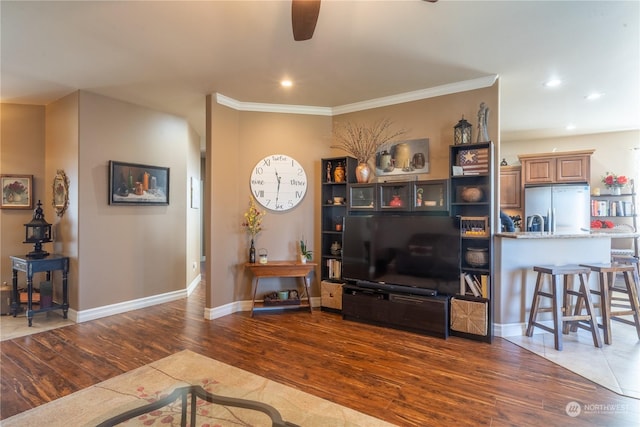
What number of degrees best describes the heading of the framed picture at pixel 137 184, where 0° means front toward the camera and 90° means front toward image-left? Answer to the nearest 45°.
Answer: approximately 315°

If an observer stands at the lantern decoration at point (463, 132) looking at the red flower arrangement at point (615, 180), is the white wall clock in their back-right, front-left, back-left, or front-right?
back-left

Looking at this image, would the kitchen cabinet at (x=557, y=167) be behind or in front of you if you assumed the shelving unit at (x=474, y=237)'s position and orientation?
behind

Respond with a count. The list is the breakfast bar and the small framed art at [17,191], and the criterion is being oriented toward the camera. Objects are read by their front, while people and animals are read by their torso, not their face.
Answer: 2

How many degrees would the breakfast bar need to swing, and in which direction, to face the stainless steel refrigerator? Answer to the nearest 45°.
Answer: approximately 180°
